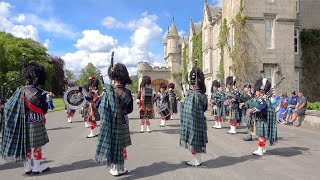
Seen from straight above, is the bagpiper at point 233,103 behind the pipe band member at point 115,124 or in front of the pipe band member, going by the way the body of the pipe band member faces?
in front

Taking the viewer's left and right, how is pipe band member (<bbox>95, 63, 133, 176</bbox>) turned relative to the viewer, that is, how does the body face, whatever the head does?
facing away from the viewer and to the right of the viewer

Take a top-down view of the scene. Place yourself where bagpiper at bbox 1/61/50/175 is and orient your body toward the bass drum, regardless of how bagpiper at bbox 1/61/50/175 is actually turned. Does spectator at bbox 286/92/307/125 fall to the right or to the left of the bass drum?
right

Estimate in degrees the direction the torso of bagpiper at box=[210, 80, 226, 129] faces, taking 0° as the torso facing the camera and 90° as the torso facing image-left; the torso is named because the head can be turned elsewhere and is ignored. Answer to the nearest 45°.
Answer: approximately 45°

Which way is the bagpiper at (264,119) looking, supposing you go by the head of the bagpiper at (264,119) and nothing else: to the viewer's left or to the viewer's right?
to the viewer's left

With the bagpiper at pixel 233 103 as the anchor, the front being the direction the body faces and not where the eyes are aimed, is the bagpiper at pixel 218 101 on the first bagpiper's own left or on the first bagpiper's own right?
on the first bagpiper's own right

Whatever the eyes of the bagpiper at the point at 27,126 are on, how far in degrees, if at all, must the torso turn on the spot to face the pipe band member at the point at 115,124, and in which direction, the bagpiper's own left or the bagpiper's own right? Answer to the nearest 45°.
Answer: approximately 90° to the bagpiper's own right

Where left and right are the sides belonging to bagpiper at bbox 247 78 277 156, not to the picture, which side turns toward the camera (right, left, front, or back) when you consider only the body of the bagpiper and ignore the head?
left

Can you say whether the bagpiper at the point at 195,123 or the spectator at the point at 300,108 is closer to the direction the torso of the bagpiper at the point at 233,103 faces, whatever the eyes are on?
the bagpiper

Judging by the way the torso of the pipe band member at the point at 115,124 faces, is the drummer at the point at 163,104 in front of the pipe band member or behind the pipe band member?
in front

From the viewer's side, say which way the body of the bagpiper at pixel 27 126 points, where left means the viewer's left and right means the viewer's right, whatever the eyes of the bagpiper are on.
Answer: facing away from the viewer and to the right of the viewer
